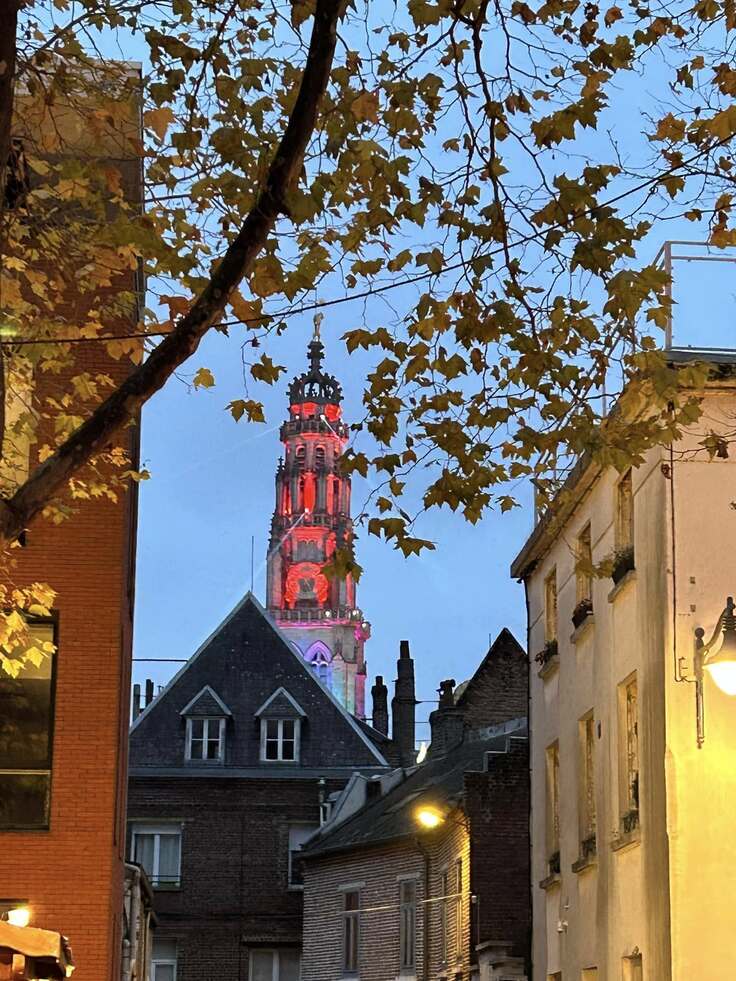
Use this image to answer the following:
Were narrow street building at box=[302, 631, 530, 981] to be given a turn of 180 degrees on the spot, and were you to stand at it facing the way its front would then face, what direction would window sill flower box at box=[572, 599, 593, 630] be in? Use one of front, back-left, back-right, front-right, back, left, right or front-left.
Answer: back-right

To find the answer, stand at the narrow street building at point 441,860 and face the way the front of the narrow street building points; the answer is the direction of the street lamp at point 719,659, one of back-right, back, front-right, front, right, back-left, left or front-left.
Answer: front-left

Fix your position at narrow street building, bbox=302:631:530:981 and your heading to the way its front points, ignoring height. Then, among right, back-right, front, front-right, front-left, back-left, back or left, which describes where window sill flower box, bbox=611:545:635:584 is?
front-left

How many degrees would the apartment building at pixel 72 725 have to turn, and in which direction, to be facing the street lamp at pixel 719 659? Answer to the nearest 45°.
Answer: approximately 45° to its left

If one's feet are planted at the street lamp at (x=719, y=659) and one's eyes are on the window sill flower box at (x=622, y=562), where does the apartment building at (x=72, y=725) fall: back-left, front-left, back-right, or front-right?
front-left

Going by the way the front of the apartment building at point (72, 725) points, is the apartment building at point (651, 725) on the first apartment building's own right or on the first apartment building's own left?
on the first apartment building's own left

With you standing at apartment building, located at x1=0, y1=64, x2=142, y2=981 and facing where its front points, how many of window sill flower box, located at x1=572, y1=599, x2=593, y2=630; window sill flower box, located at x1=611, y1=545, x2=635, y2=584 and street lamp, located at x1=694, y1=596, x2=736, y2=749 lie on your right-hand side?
0

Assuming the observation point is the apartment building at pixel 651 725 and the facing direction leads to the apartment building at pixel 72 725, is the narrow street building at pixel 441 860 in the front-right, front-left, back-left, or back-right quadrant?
front-right

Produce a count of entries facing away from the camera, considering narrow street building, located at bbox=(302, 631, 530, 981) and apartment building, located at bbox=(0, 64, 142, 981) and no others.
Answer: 0

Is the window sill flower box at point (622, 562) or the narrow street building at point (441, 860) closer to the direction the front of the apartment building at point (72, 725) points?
the window sill flower box

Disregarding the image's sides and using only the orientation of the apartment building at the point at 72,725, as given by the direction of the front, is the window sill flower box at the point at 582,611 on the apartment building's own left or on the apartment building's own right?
on the apartment building's own left

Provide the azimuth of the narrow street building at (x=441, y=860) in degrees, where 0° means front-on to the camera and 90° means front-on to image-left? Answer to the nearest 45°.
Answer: approximately 45°
